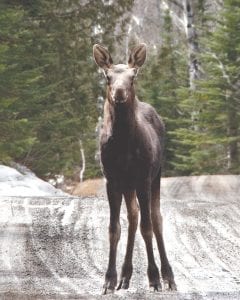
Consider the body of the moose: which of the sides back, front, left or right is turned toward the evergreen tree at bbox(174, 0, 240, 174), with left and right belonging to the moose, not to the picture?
back

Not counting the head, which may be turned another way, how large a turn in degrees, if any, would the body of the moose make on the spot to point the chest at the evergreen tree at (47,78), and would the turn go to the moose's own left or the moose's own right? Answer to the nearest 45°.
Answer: approximately 180°

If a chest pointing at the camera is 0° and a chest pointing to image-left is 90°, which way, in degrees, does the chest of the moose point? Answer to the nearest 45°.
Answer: approximately 0°

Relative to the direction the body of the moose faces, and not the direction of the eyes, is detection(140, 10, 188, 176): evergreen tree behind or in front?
behind
